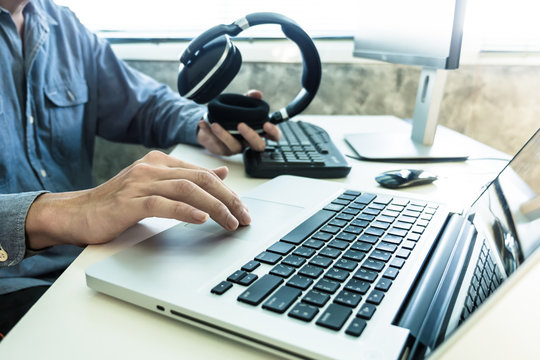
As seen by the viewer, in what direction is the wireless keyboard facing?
to the viewer's left

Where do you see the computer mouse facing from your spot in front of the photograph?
facing to the right of the viewer

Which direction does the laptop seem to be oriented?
to the viewer's left

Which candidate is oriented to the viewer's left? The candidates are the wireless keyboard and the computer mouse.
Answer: the wireless keyboard

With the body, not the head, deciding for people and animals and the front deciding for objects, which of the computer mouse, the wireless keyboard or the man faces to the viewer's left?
the wireless keyboard

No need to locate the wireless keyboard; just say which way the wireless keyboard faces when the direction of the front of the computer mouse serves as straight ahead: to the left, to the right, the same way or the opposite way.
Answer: the opposite way

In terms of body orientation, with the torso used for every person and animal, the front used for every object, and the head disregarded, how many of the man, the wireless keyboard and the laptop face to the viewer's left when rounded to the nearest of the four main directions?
2

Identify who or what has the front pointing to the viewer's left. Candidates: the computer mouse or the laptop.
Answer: the laptop
